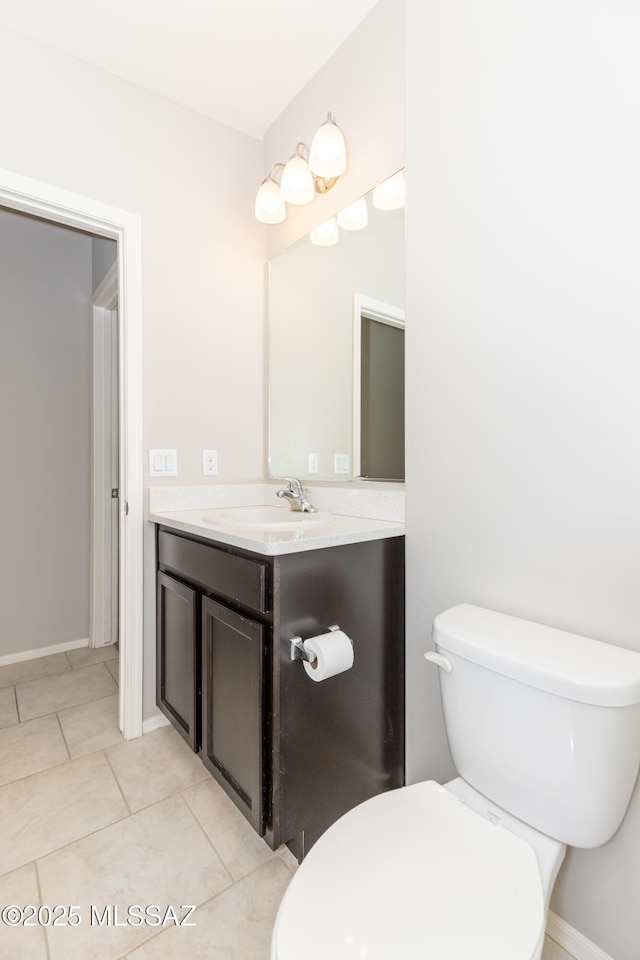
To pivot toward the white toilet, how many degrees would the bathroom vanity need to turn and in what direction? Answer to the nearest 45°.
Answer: approximately 90° to its left

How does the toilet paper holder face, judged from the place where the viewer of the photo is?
facing the viewer and to the right of the viewer

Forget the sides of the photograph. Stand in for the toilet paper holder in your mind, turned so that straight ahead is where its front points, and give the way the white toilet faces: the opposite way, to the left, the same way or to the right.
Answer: to the right

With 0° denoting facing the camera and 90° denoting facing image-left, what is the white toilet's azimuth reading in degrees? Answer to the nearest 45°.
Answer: approximately 45°

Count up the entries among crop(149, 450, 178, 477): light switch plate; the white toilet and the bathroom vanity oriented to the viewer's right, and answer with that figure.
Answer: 0

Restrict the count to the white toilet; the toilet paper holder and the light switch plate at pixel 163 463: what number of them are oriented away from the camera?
0

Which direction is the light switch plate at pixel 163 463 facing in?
toward the camera

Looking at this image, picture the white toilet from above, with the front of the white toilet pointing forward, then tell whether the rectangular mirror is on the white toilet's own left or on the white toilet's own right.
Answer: on the white toilet's own right

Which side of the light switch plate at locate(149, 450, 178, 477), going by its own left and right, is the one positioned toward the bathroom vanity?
front
